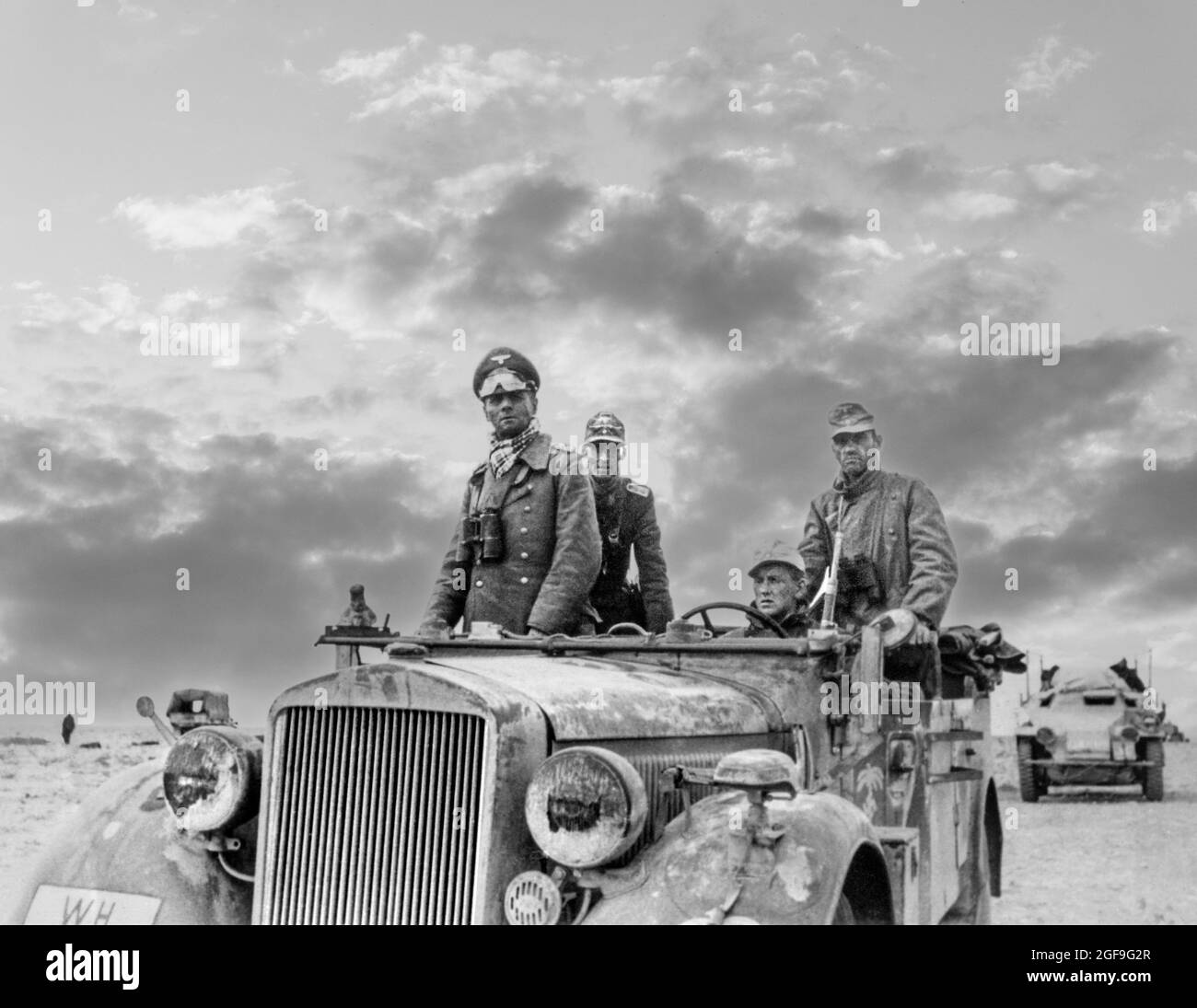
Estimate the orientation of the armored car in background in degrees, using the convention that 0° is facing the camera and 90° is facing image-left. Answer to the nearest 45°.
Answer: approximately 0°

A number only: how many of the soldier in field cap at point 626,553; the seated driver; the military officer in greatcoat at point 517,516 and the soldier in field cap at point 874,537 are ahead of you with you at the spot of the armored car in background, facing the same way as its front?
4

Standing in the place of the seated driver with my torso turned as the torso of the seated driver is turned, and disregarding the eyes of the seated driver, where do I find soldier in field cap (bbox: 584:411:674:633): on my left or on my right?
on my right

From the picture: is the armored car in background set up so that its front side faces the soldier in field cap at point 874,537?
yes

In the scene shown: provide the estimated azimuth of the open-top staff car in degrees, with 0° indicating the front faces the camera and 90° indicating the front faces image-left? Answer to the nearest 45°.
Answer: approximately 45°

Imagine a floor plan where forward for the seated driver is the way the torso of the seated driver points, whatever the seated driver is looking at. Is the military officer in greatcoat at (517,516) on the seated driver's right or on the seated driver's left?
on the seated driver's right

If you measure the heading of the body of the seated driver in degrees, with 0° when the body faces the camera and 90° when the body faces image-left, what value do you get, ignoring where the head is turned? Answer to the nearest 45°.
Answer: approximately 45°

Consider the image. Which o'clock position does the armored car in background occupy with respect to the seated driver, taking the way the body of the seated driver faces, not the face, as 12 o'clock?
The armored car in background is roughly at 5 o'clock from the seated driver.

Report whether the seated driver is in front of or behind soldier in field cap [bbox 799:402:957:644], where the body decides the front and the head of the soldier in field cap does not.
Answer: in front
